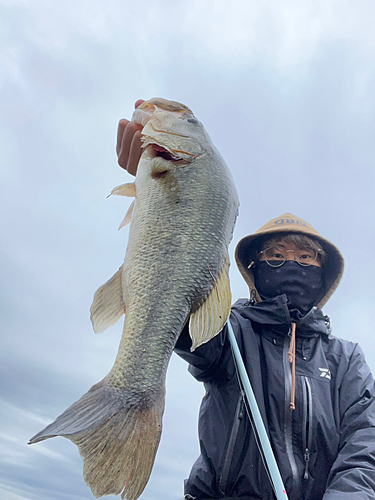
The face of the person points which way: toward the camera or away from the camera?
toward the camera

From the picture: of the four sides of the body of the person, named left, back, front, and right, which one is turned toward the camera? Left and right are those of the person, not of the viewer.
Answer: front
